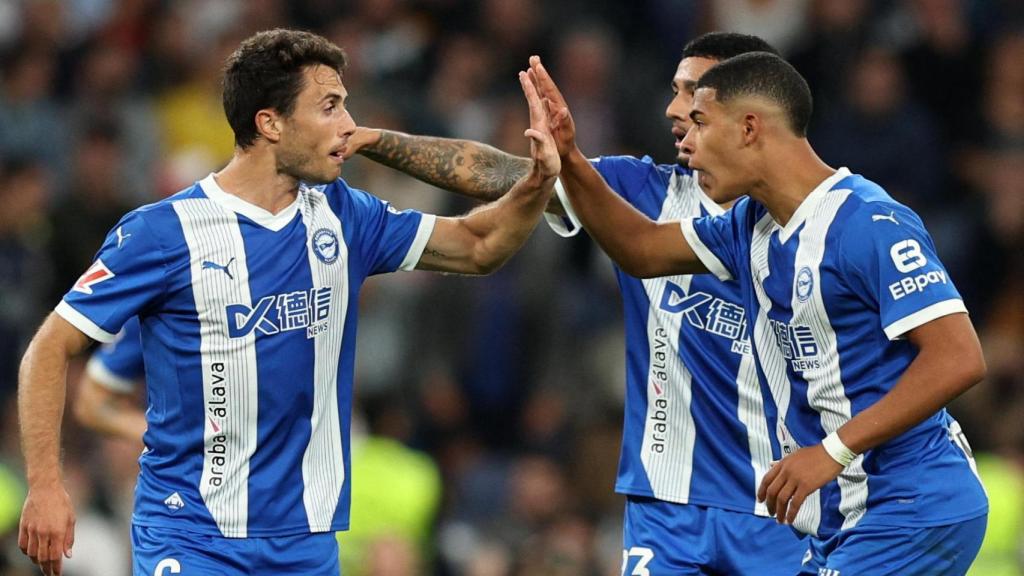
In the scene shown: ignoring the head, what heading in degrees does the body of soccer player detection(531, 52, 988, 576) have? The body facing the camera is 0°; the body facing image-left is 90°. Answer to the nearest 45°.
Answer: approximately 45°

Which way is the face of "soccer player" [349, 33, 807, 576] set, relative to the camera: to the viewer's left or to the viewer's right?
to the viewer's left

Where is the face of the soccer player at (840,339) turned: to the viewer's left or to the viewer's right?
to the viewer's left
